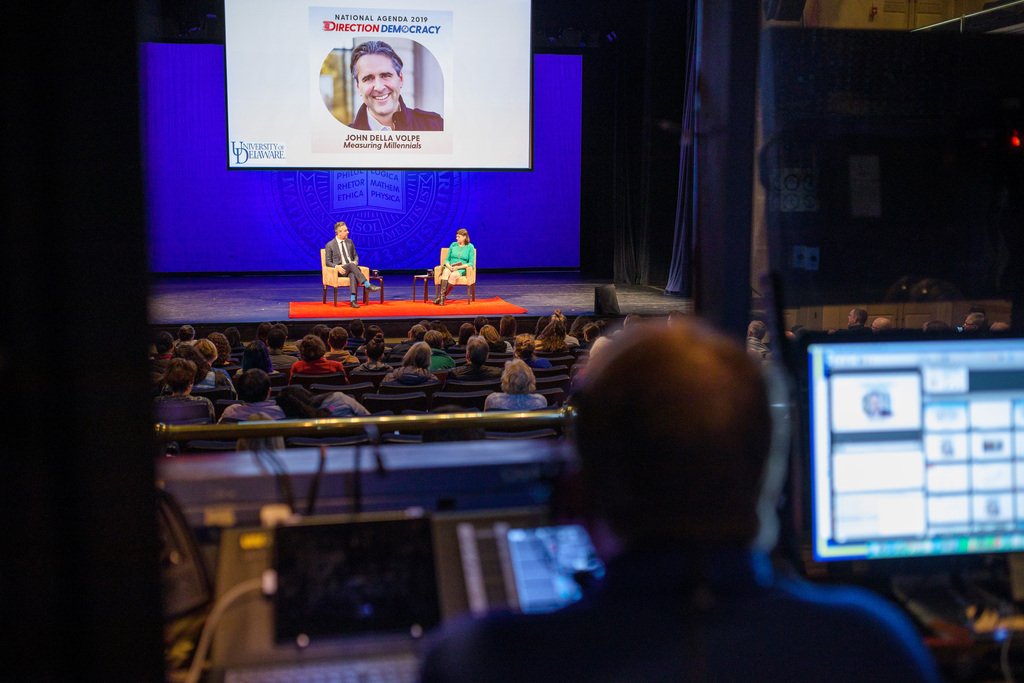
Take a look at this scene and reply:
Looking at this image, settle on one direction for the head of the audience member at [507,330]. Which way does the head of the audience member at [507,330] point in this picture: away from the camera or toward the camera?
away from the camera

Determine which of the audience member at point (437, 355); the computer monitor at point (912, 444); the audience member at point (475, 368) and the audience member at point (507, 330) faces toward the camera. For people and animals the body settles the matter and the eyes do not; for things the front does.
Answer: the computer monitor

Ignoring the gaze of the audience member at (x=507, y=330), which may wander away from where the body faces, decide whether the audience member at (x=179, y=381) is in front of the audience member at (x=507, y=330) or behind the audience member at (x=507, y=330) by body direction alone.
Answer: behind

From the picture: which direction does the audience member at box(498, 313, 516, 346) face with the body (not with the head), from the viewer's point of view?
away from the camera

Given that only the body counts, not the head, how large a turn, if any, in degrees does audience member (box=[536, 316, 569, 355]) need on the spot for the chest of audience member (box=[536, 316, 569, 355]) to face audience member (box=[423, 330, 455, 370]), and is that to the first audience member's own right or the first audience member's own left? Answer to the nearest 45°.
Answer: approximately 135° to the first audience member's own left

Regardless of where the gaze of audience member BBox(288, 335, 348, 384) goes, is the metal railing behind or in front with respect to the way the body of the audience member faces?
behind

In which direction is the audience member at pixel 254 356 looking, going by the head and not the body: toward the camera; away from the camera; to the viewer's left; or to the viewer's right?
away from the camera

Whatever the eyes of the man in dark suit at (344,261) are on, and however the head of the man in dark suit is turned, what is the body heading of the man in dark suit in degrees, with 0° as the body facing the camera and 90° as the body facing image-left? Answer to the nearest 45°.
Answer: approximately 315°

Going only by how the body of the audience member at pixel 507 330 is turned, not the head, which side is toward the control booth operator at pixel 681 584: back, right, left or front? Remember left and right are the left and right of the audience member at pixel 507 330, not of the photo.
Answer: back

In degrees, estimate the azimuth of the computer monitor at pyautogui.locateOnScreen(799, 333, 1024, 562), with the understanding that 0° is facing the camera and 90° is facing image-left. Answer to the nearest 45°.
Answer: approximately 0°

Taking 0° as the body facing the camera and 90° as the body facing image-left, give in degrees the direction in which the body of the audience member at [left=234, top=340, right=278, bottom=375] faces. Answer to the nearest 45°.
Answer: approximately 180°

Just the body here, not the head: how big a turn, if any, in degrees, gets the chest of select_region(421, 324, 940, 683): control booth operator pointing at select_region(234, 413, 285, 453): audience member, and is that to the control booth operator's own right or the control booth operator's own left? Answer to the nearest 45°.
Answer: approximately 45° to the control booth operator's own left

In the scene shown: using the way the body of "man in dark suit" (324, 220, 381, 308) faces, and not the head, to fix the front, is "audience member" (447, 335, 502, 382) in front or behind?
in front

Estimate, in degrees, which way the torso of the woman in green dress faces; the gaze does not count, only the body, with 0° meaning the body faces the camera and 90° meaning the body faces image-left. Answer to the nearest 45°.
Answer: approximately 45°

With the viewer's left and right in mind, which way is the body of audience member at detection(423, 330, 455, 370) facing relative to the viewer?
facing away from the viewer

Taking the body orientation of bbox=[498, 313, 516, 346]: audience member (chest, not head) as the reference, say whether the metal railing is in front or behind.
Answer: behind

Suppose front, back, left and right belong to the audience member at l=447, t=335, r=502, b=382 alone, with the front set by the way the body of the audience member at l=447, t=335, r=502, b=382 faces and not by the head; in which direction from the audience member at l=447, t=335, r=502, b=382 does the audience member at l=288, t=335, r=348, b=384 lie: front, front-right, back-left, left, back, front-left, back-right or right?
left

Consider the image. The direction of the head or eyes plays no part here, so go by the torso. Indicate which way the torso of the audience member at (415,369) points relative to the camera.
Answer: away from the camera

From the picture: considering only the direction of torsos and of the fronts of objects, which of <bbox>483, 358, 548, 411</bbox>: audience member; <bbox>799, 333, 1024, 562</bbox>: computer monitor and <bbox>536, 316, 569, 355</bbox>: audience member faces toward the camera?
the computer monitor

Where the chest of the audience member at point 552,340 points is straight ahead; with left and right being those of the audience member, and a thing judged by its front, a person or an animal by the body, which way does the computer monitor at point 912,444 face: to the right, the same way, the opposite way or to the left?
the opposite way
